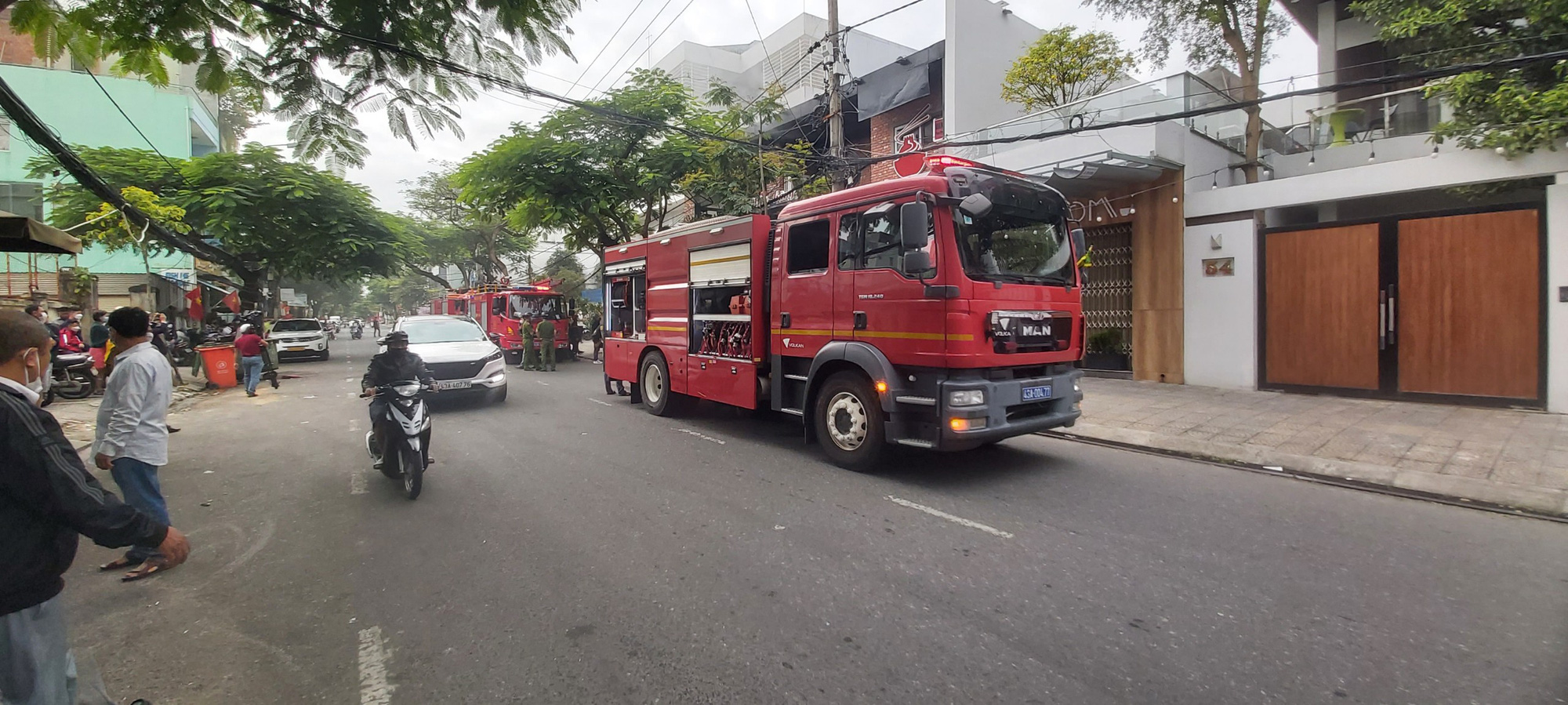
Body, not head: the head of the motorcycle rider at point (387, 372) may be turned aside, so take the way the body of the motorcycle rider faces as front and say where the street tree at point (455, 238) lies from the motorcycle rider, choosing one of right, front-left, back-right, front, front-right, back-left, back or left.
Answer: back

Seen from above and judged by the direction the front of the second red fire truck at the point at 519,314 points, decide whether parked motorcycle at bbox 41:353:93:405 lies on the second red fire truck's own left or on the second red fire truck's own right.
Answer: on the second red fire truck's own right

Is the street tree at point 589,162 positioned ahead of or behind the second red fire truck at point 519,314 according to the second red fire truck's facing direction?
ahead

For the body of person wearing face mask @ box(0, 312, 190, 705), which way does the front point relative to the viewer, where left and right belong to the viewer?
facing away from the viewer and to the right of the viewer

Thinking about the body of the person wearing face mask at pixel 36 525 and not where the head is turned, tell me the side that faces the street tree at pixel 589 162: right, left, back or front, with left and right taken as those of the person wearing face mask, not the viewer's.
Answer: front

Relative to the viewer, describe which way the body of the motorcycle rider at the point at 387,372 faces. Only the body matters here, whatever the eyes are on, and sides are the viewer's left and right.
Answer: facing the viewer

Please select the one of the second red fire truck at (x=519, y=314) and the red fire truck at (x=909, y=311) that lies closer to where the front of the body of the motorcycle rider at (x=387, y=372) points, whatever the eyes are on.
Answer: the red fire truck
